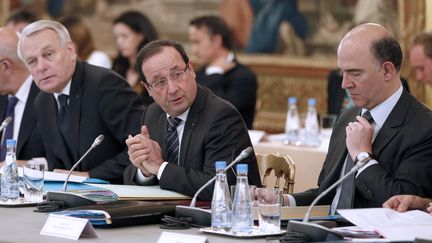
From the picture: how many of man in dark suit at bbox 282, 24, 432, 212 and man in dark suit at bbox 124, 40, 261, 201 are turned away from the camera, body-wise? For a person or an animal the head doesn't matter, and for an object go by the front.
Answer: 0

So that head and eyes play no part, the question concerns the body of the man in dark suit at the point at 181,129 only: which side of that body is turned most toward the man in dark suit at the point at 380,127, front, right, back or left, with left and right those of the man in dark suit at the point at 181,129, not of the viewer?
left

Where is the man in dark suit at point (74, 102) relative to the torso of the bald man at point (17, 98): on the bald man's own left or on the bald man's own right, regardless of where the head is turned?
on the bald man's own left

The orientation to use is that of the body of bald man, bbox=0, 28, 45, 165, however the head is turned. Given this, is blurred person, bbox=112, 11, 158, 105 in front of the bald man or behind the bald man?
behind

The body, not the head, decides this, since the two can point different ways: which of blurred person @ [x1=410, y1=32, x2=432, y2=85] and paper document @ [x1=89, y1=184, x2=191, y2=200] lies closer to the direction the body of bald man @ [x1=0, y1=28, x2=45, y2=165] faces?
the paper document

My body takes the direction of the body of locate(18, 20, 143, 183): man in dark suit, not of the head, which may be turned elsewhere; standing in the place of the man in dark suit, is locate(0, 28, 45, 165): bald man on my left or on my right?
on my right
